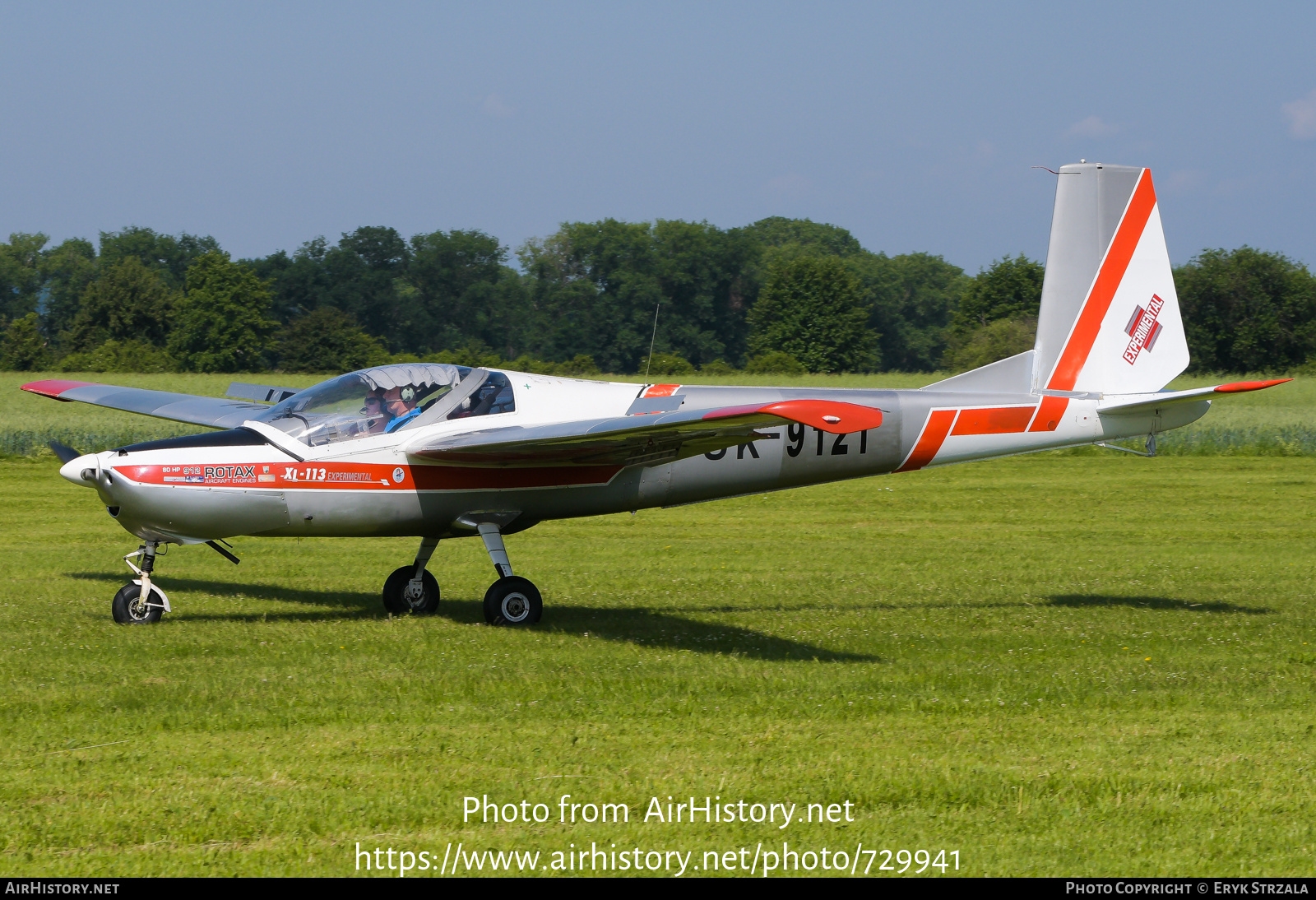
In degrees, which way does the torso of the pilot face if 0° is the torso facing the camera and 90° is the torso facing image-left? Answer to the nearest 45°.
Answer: approximately 90°

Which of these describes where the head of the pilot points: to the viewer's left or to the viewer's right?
to the viewer's left
